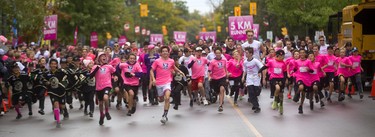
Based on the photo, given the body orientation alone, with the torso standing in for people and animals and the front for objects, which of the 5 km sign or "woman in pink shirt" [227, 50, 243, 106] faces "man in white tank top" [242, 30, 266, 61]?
the 5 km sign

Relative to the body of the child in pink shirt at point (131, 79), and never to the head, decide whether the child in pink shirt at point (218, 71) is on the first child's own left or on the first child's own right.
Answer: on the first child's own left

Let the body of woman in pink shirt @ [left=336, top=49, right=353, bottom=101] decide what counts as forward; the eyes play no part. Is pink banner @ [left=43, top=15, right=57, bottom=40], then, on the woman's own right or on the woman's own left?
on the woman's own right

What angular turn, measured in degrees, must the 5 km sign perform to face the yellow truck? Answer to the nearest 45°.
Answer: approximately 45° to its left

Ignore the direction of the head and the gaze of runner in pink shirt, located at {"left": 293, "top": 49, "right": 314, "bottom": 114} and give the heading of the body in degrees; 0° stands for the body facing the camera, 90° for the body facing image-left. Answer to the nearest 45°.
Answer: approximately 0°
